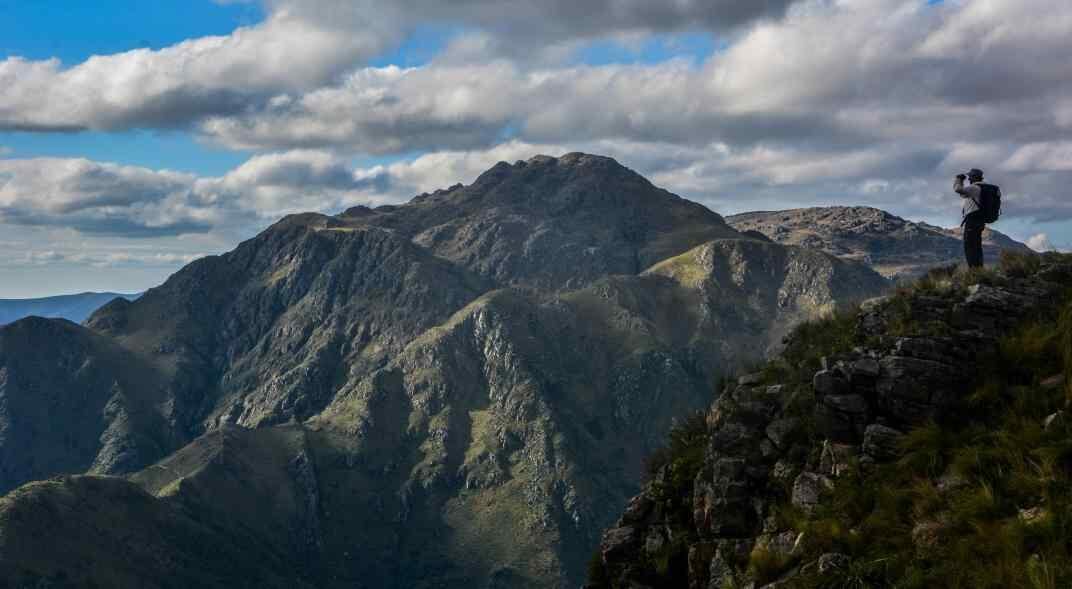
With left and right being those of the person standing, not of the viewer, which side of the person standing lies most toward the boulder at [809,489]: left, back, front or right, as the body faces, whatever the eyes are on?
left

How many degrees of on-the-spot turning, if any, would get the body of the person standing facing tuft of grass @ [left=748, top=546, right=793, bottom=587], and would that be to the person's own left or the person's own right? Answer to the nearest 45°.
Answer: approximately 90° to the person's own left

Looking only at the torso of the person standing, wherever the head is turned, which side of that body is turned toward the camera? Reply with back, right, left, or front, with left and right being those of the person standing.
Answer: left
